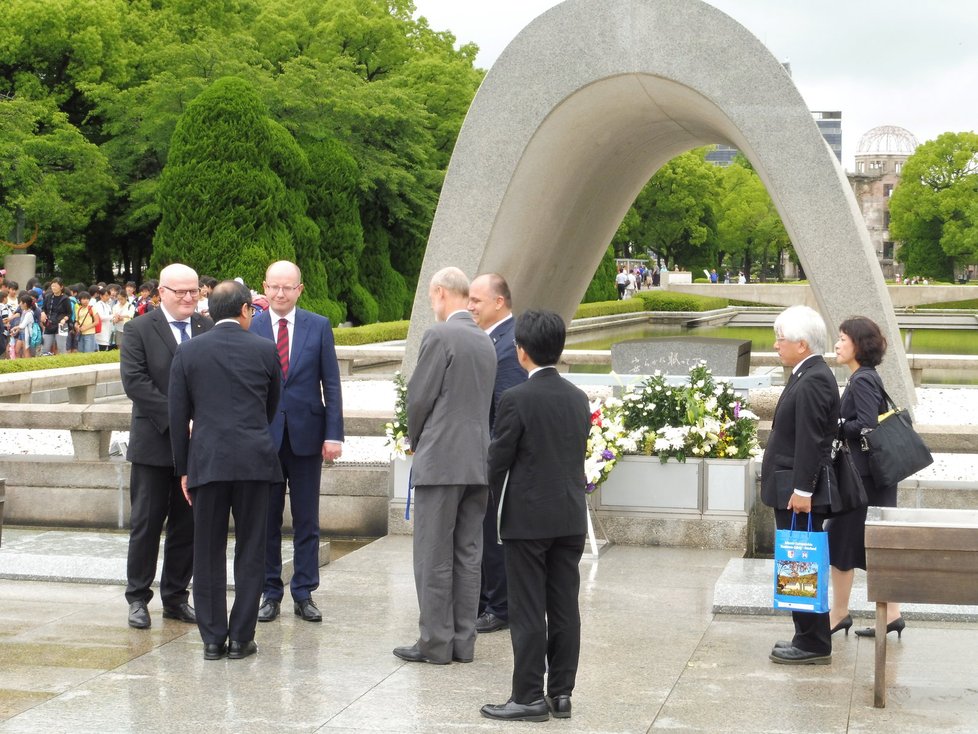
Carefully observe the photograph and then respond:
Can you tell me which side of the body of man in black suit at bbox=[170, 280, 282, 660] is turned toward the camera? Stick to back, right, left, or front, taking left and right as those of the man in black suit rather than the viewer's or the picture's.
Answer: back

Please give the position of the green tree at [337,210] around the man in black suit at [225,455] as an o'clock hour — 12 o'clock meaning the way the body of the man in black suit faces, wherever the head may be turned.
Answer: The green tree is roughly at 12 o'clock from the man in black suit.

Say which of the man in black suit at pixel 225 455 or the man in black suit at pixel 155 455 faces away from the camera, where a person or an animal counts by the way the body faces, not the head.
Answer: the man in black suit at pixel 225 455

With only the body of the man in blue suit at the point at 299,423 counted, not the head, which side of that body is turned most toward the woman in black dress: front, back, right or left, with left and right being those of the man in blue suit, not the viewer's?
left

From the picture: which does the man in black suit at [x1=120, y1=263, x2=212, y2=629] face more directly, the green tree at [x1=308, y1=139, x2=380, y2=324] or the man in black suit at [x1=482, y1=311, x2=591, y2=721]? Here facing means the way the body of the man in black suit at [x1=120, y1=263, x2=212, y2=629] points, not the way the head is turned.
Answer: the man in black suit

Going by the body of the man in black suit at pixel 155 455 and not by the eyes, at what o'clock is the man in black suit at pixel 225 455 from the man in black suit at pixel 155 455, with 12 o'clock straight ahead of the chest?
the man in black suit at pixel 225 455 is roughly at 1 o'clock from the man in black suit at pixel 155 455.

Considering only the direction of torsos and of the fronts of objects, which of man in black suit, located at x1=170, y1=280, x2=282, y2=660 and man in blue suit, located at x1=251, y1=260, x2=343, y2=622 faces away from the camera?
the man in black suit

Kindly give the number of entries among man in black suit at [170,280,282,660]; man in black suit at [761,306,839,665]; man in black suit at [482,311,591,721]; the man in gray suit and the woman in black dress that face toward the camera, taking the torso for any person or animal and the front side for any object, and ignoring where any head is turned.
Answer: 0

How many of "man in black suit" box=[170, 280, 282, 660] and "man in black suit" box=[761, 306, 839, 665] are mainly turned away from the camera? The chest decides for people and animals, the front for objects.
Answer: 1

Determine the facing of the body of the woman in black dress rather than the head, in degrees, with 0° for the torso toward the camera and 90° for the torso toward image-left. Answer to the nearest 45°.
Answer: approximately 90°

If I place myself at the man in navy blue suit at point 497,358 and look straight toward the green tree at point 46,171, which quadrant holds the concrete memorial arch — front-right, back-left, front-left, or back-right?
front-right

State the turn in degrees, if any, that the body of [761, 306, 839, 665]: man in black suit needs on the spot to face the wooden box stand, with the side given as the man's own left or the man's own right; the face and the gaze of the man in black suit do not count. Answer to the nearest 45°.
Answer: approximately 135° to the man's own left

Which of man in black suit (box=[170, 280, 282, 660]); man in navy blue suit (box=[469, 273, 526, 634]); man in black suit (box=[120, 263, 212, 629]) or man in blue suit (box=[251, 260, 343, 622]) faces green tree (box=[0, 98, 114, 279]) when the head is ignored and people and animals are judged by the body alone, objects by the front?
man in black suit (box=[170, 280, 282, 660])

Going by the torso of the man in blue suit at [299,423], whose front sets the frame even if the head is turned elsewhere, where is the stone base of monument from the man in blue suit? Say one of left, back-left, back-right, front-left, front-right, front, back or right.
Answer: back-left

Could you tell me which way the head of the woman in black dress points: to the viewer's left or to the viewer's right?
to the viewer's left

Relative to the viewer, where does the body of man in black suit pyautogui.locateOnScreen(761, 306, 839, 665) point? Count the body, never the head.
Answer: to the viewer's left

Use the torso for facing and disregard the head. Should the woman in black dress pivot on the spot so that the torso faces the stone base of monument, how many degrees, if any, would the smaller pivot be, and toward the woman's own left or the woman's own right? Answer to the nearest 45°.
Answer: approximately 45° to the woman's own right

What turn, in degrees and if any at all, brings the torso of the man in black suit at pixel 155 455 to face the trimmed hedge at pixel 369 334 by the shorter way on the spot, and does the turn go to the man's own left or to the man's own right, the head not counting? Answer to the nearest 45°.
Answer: approximately 135° to the man's own left
